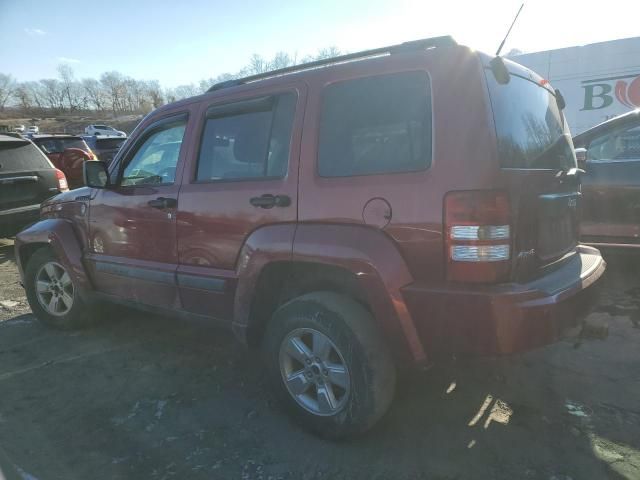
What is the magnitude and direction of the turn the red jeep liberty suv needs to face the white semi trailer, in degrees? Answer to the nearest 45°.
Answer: approximately 90° to its right

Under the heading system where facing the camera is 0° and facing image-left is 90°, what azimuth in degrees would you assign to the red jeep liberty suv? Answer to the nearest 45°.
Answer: approximately 135°

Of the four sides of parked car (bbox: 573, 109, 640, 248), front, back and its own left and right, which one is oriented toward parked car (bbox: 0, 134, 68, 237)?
front

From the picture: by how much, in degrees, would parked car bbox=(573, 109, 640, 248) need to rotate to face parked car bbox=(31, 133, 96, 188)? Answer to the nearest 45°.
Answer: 0° — it already faces it

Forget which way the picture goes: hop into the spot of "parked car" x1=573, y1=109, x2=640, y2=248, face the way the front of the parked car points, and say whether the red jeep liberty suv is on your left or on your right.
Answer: on your left

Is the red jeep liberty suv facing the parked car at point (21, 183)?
yes
